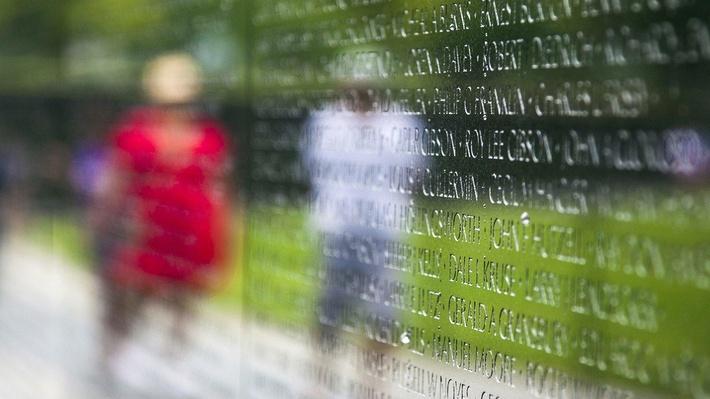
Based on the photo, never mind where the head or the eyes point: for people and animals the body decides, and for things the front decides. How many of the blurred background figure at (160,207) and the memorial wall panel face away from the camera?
0

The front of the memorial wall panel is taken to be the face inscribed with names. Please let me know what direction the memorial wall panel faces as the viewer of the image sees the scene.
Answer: facing the viewer and to the left of the viewer

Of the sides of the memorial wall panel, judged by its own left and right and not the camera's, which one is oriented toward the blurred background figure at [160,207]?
right

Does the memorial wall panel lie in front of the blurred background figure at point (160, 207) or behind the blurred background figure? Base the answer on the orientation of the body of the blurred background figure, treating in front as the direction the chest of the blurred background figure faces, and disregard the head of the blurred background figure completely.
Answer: in front

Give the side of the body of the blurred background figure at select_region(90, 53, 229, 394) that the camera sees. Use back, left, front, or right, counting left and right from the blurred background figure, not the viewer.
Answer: front
